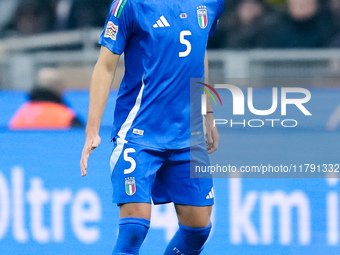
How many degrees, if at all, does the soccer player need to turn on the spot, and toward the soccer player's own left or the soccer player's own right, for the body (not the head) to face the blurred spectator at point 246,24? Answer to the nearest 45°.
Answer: approximately 135° to the soccer player's own left

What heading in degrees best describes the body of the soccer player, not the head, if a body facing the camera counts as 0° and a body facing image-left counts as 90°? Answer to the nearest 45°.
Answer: approximately 315°

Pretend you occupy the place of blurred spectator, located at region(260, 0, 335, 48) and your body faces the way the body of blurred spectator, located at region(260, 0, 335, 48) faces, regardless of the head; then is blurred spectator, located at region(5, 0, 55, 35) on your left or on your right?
on your right

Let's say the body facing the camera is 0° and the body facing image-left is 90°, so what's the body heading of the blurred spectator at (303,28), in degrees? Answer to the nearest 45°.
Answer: approximately 0°

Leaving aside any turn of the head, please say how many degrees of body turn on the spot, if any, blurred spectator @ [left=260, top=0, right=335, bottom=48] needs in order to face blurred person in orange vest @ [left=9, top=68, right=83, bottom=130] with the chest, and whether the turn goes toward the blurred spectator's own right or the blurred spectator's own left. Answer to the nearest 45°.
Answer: approximately 45° to the blurred spectator's own right

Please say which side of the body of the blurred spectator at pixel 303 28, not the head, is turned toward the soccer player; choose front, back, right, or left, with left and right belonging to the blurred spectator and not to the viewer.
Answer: front

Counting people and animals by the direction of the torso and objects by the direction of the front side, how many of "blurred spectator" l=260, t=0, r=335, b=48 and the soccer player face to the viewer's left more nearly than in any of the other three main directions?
0
